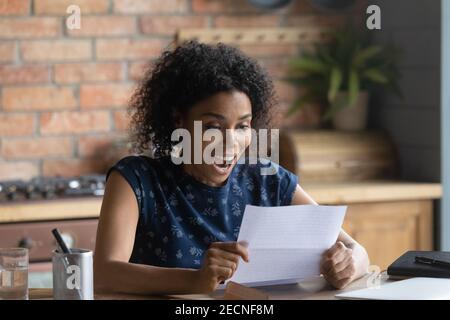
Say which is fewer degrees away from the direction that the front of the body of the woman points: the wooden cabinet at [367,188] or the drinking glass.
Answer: the drinking glass

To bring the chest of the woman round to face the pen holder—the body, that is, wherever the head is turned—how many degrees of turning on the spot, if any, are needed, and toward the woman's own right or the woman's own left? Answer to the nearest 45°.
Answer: approximately 45° to the woman's own right

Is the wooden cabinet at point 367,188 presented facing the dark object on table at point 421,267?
yes

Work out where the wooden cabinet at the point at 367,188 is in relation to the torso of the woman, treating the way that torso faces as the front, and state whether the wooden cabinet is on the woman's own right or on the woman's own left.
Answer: on the woman's own left

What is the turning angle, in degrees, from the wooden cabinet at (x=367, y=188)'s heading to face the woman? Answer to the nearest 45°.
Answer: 0° — it already faces them

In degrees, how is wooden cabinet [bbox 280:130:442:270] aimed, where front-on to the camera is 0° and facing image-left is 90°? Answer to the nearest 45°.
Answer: approximately 0°

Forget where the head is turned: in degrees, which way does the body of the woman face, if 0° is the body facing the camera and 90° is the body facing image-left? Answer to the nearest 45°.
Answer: approximately 315°

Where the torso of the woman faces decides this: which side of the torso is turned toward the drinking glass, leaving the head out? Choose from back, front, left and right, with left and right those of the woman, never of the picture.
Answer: right
